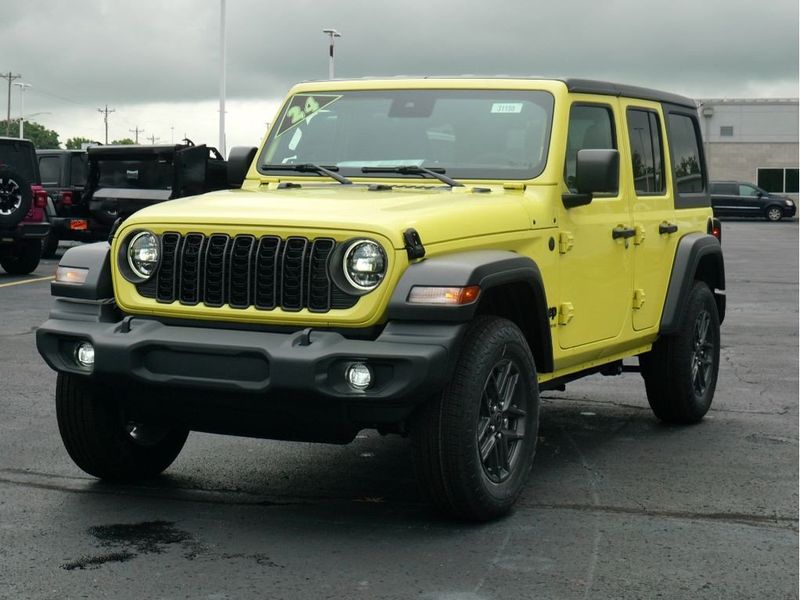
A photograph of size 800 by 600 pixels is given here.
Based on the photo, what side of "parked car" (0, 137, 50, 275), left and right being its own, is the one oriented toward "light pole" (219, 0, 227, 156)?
front

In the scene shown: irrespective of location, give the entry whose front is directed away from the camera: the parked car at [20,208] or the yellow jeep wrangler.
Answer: the parked car

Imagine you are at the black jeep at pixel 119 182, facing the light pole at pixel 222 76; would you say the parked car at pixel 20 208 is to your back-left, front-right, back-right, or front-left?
back-left

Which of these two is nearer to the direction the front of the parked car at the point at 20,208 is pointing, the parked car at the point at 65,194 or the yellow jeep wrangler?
the parked car

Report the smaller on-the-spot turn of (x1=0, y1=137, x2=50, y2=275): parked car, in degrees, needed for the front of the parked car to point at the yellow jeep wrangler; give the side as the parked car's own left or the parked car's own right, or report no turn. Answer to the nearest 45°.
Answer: approximately 180°

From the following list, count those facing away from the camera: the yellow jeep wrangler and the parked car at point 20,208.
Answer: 1

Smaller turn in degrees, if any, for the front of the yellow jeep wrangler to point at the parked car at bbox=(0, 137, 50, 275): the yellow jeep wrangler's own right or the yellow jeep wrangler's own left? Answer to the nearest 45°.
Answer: approximately 135° to the yellow jeep wrangler's own right

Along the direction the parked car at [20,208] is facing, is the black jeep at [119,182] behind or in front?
in front

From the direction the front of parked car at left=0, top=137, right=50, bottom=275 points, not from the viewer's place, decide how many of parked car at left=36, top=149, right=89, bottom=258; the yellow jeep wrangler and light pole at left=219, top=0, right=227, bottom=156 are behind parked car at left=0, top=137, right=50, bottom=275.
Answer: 1

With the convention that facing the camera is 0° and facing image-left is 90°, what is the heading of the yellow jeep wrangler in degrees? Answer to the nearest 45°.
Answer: approximately 45°

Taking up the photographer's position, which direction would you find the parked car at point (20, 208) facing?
facing away from the viewer

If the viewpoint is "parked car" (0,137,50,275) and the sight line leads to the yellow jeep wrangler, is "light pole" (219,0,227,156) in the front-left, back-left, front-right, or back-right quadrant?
back-left

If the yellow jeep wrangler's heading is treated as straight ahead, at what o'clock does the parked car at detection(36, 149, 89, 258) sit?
The parked car is roughly at 4 o'clock from the yellow jeep wrangler.

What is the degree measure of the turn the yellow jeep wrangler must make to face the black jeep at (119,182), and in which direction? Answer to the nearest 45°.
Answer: approximately 135° to its right
